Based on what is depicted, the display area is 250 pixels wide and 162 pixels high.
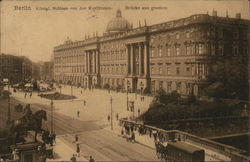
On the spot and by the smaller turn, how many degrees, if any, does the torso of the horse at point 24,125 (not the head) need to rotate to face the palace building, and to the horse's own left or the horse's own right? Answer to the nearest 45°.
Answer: approximately 45° to the horse's own left

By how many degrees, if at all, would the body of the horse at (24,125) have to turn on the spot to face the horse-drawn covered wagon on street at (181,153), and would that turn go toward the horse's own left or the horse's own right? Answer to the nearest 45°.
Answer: approximately 45° to the horse's own right

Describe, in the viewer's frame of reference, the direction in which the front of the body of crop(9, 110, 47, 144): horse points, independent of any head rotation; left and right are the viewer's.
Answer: facing to the right of the viewer

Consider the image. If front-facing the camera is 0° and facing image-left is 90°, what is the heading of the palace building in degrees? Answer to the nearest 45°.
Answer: approximately 45°

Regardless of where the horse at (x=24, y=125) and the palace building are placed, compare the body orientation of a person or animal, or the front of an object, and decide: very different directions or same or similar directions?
very different directions
